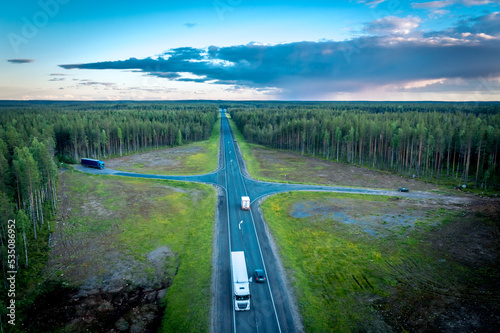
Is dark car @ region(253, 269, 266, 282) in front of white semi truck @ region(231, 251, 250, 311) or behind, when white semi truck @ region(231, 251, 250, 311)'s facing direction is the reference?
behind

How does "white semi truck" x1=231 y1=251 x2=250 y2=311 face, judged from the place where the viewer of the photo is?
facing the viewer
